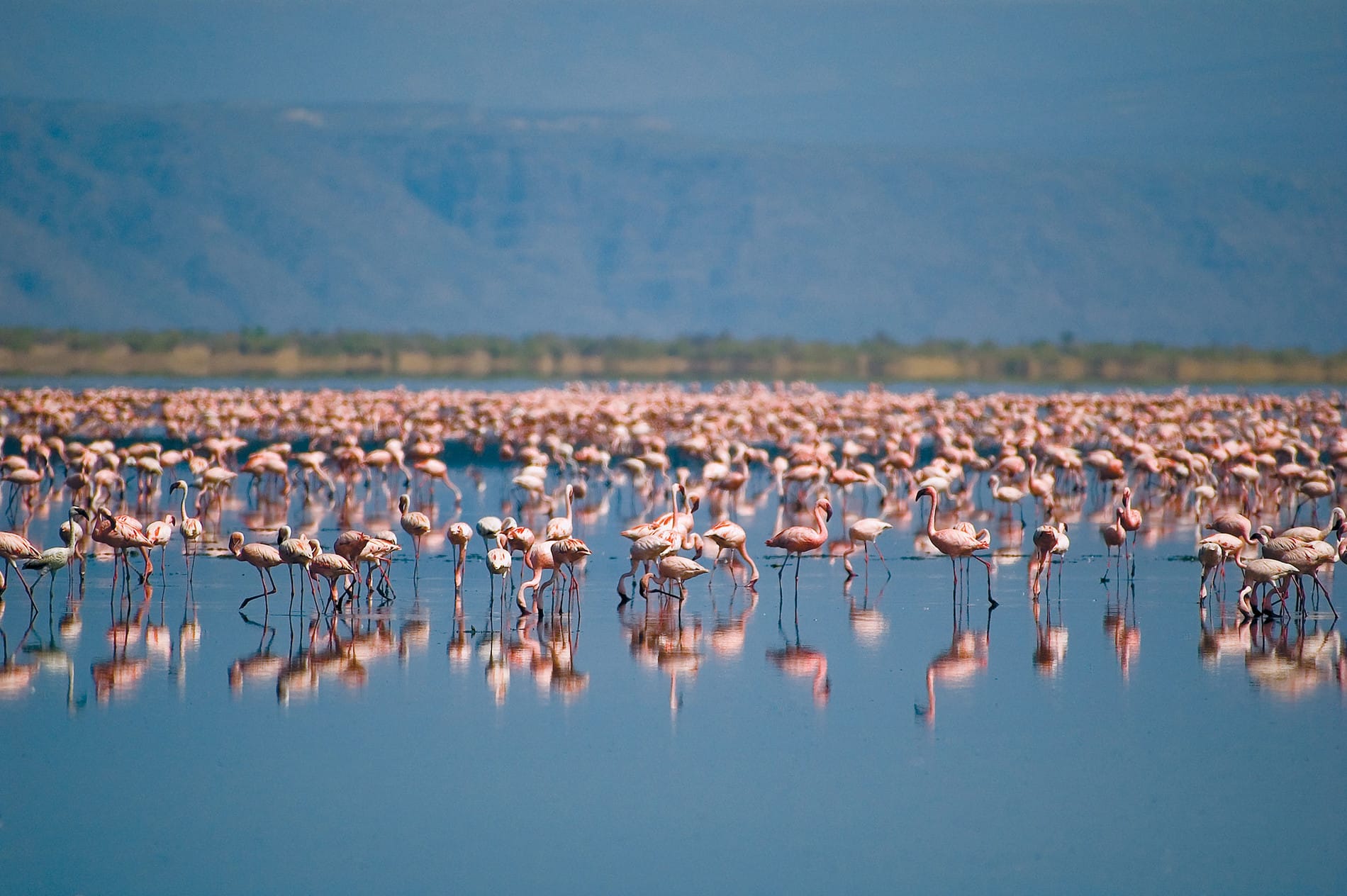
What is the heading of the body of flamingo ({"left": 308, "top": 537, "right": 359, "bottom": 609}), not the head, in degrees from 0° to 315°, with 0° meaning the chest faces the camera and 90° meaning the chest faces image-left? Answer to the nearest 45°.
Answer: approximately 90°

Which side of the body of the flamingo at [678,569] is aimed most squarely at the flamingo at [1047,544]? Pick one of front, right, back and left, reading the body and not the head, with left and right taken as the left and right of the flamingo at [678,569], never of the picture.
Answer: back

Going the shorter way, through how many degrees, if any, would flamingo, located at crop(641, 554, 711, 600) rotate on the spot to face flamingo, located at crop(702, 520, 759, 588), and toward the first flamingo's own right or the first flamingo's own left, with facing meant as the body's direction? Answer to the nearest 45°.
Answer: approximately 90° to the first flamingo's own right

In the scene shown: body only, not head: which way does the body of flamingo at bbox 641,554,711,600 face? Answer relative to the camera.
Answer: to the viewer's left

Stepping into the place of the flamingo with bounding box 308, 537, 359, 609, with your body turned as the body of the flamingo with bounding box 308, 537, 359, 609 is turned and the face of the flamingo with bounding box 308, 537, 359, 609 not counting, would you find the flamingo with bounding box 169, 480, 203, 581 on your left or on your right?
on your right

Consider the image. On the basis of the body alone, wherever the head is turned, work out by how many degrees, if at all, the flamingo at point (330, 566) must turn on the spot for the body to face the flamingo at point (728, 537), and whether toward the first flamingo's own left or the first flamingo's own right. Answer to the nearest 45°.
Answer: approximately 180°
